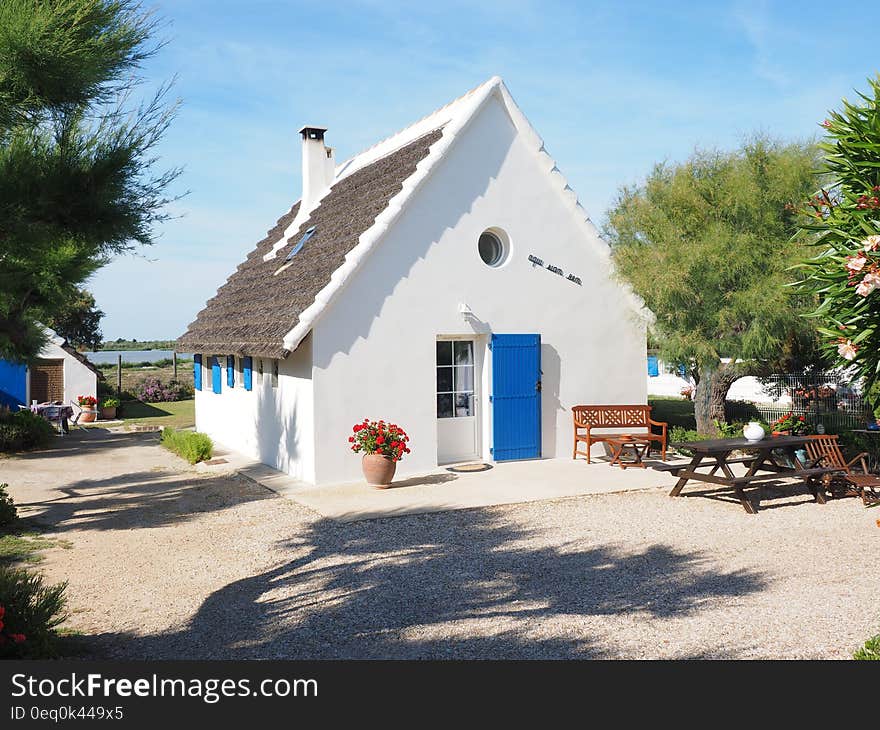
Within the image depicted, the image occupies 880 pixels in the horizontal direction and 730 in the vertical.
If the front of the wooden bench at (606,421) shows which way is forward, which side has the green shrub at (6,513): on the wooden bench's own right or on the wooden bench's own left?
on the wooden bench's own right

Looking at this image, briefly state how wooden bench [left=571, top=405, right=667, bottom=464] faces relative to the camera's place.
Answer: facing the viewer and to the right of the viewer

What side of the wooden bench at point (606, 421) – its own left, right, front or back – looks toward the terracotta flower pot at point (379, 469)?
right

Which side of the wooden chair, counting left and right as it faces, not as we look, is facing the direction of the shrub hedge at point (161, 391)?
back

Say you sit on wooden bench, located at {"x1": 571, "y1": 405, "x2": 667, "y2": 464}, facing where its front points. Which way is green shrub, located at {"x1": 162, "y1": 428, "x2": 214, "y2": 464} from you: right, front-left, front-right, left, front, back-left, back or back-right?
back-right

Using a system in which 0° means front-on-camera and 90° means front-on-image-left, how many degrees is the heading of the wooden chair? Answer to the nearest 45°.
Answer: approximately 315°

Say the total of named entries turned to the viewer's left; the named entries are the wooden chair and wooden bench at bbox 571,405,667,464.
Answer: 0
